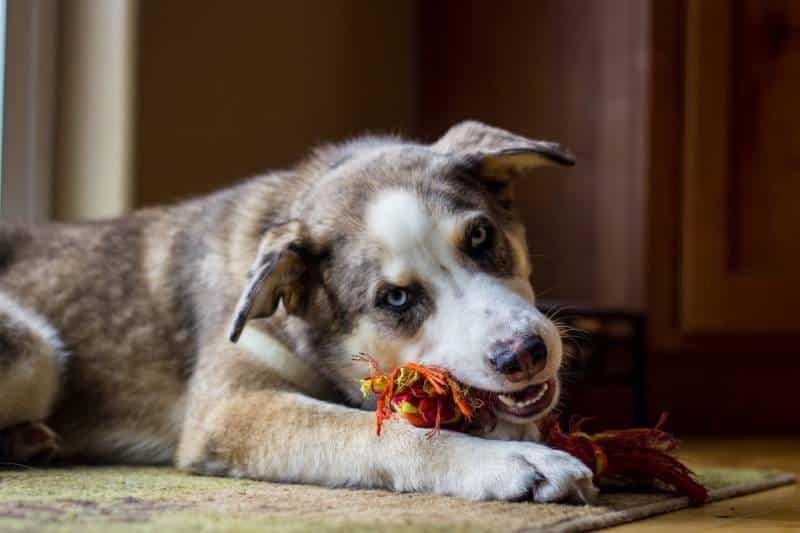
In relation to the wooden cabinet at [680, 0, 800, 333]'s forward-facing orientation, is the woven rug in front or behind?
in front

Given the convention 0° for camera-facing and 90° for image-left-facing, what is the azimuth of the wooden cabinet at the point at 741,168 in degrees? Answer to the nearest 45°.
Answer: approximately 0°

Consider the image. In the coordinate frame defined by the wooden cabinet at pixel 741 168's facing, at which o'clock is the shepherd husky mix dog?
The shepherd husky mix dog is roughly at 1 o'clock from the wooden cabinet.
